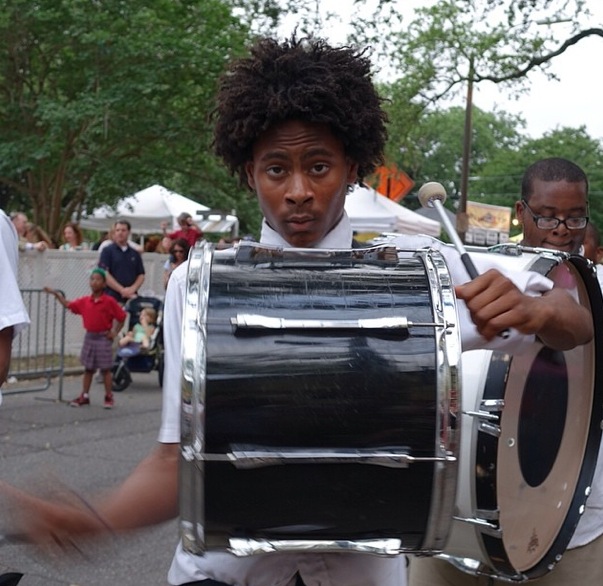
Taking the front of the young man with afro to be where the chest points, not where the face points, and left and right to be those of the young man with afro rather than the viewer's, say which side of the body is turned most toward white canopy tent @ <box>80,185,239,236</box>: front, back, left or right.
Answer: back

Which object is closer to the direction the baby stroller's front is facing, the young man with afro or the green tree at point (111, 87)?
the young man with afro

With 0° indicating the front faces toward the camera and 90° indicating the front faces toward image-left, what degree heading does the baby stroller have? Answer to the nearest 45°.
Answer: approximately 45°

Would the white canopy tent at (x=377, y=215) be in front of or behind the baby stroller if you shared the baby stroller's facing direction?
behind

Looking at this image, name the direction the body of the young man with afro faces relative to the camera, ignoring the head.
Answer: toward the camera

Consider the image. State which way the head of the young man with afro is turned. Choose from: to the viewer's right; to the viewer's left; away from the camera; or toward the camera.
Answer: toward the camera

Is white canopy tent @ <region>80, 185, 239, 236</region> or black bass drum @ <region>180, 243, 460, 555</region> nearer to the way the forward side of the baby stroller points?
the black bass drum

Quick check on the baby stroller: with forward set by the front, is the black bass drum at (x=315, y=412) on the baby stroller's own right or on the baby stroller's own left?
on the baby stroller's own left

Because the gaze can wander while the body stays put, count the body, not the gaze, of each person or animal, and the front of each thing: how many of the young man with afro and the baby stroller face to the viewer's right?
0

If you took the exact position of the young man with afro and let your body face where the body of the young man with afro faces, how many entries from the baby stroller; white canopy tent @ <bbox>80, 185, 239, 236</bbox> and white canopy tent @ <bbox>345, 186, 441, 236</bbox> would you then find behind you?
3

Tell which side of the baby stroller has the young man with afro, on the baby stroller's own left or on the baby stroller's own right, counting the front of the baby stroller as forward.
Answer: on the baby stroller's own left
